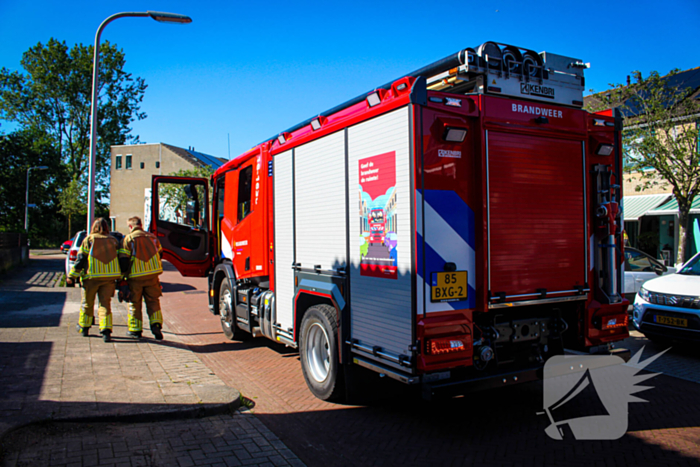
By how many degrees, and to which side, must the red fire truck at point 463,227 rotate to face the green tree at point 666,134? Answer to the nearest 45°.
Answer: approximately 90° to its right

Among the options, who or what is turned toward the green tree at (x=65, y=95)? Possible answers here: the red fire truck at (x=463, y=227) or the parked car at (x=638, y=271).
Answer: the red fire truck

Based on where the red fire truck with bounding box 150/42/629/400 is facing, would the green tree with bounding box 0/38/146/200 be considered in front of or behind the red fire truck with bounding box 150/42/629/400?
in front

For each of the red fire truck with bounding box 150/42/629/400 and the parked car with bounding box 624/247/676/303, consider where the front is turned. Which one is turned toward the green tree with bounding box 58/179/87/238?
the red fire truck

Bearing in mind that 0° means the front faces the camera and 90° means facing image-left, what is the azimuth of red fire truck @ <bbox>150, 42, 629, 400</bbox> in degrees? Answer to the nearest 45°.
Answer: approximately 135°

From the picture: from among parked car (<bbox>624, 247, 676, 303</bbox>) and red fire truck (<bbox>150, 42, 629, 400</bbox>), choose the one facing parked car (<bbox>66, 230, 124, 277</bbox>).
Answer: the red fire truck

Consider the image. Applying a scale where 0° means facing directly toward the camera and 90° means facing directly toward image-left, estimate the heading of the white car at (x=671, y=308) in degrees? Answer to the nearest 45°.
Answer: approximately 45°

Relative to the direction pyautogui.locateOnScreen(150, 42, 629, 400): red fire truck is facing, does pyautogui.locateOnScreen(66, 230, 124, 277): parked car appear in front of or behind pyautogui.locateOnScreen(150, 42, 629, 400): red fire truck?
in front

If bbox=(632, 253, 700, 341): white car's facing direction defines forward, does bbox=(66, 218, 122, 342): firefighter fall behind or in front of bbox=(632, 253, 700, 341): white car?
in front

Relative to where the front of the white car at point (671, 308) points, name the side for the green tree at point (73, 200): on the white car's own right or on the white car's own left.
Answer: on the white car's own right
